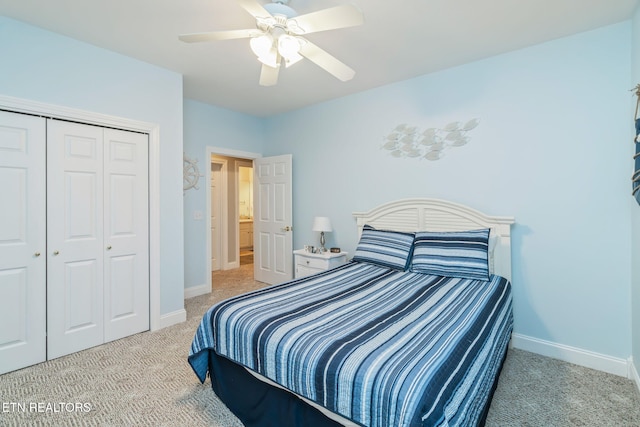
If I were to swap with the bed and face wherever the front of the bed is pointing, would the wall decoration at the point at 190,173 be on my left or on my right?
on my right

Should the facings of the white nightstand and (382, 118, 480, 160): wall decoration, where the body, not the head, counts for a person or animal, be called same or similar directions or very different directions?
same or similar directions

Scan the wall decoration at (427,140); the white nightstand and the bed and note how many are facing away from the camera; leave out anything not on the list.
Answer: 0

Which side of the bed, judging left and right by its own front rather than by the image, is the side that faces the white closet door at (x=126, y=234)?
right

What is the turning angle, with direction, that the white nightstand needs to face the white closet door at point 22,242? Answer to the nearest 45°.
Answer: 0° — it already faces it

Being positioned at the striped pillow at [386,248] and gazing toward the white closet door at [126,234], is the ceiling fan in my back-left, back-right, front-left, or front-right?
front-left

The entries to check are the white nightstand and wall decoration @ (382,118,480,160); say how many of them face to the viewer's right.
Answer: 0

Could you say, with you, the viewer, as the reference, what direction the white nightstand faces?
facing the viewer and to the left of the viewer

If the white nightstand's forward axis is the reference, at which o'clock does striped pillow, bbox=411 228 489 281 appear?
The striped pillow is roughly at 9 o'clock from the white nightstand.

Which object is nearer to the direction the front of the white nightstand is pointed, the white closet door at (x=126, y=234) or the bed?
the white closet door

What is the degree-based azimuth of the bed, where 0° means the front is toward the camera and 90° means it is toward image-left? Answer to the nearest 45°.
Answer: approximately 45°

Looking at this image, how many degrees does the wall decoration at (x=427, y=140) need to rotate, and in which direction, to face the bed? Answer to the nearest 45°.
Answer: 0° — it already faces it

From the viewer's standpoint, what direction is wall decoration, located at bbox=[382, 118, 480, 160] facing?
toward the camera

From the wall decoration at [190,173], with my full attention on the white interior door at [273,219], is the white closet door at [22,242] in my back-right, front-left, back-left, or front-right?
back-right

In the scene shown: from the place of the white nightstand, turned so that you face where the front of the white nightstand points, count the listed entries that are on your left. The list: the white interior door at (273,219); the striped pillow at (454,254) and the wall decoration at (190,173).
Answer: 1

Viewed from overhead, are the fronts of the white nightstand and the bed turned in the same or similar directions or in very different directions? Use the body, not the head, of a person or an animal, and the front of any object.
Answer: same or similar directions
